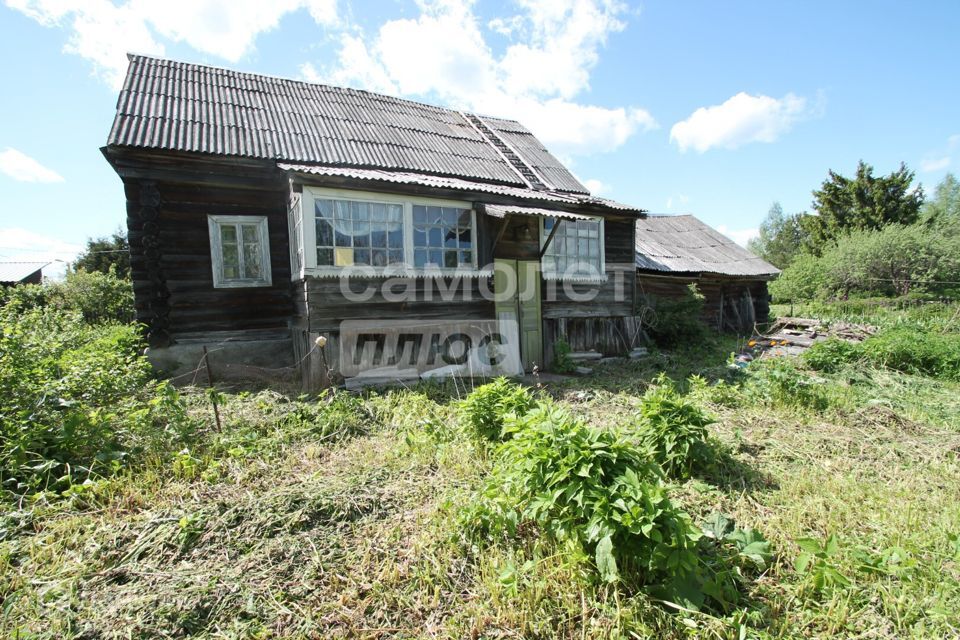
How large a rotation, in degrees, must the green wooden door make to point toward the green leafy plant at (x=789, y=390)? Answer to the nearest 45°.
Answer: approximately 45° to its left

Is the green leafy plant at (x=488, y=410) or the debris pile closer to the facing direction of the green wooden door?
the green leafy plant

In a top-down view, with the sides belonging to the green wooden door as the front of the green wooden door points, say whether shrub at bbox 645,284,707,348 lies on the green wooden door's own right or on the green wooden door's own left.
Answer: on the green wooden door's own left

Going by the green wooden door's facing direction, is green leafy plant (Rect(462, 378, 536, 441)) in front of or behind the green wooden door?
in front

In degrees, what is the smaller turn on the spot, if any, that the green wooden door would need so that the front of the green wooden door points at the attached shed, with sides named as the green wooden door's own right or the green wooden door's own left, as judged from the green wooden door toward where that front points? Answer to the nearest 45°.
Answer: approximately 135° to the green wooden door's own left

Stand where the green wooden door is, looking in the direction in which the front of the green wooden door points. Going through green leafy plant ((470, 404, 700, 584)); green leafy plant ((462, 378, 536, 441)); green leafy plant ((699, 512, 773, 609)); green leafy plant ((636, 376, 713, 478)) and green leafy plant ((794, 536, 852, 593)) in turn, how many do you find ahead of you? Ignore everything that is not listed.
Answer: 5

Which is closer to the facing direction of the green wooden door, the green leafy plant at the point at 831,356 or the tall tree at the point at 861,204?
the green leafy plant

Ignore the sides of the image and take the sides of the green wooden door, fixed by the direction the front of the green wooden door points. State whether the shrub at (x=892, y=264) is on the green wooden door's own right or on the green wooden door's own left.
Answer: on the green wooden door's own left

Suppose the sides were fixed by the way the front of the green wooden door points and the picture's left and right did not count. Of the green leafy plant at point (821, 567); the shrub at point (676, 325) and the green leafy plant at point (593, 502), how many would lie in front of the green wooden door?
2

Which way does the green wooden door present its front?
toward the camera

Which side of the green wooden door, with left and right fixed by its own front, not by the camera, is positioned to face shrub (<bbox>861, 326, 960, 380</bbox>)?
left

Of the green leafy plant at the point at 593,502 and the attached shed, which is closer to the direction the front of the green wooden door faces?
the green leafy plant

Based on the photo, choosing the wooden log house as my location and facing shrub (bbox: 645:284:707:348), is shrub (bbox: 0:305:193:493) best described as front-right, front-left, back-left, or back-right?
back-right

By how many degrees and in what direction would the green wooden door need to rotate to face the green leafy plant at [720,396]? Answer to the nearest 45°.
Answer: approximately 45° to its left

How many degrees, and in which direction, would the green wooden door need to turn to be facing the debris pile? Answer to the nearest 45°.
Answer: approximately 90° to its left

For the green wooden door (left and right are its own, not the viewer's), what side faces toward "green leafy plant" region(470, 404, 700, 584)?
front

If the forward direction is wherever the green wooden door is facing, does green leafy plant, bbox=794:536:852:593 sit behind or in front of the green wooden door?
in front

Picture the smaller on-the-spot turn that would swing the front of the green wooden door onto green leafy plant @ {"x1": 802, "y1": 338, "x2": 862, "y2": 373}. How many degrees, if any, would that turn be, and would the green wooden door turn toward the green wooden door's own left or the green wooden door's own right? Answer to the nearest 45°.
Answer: approximately 90° to the green wooden door's own left

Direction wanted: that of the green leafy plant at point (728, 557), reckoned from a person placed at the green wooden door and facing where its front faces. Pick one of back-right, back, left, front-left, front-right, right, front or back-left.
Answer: front

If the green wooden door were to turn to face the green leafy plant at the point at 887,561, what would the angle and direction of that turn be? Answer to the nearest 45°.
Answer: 0° — it already faces it
